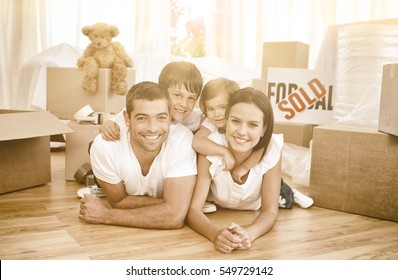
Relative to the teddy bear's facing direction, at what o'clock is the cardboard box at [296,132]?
The cardboard box is roughly at 9 o'clock from the teddy bear.

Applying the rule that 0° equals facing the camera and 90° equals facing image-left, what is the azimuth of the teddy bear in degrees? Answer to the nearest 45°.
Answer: approximately 0°

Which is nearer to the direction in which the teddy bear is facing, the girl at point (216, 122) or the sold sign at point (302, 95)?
the girl

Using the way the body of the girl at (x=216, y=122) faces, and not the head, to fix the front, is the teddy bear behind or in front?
behind

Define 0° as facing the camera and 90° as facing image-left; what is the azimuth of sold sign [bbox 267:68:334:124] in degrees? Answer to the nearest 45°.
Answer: approximately 0°

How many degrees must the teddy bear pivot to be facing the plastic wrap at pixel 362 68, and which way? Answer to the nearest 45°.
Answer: approximately 90° to its left

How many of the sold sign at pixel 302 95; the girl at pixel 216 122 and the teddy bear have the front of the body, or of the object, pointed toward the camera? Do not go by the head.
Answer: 3

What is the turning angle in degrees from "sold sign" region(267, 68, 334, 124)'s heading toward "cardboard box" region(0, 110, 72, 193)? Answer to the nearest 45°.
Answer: approximately 45° to its right
